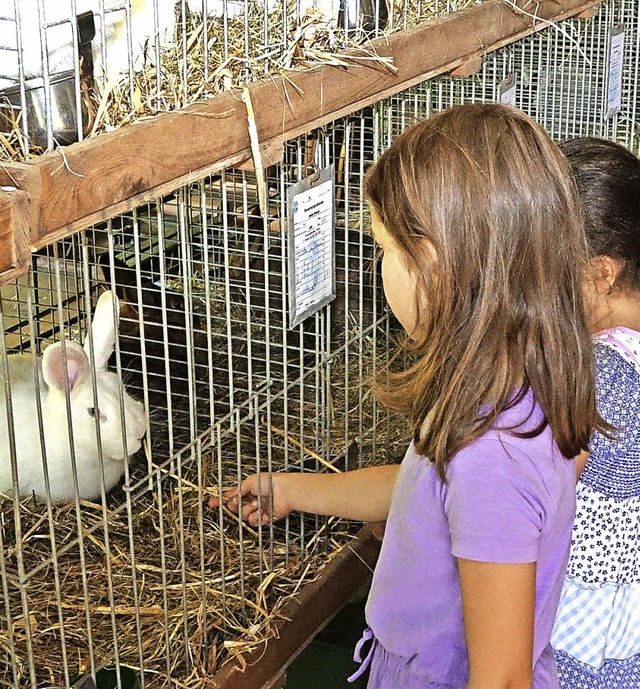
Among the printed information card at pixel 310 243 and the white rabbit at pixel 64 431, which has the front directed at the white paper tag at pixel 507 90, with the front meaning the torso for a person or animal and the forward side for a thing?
the white rabbit

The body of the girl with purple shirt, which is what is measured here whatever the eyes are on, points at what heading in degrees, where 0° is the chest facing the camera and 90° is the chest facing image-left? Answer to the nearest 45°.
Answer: approximately 90°

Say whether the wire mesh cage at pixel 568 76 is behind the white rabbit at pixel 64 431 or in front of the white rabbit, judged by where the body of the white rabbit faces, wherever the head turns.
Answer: in front

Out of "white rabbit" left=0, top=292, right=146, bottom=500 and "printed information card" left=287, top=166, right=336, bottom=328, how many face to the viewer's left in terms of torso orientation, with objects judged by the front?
0

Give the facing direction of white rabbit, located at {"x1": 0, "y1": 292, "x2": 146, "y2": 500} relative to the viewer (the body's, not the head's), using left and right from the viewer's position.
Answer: facing to the right of the viewer

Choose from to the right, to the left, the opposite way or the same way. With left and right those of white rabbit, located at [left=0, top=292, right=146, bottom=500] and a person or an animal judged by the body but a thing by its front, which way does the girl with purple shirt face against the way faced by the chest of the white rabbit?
the opposite way

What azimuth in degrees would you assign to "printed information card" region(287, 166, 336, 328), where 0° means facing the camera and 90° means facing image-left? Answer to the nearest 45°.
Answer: approximately 315°

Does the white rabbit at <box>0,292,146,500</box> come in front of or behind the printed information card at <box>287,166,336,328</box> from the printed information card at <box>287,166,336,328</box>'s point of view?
behind

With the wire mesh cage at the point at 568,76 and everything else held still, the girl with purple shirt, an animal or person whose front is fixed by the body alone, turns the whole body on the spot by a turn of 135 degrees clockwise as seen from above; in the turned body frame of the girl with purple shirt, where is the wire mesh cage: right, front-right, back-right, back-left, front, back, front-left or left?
front-left

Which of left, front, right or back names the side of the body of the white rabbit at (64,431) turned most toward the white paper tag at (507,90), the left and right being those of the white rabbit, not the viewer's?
front

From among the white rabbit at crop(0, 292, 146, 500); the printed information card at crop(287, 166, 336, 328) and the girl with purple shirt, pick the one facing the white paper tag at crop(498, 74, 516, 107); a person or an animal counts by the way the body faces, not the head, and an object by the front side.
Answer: the white rabbit

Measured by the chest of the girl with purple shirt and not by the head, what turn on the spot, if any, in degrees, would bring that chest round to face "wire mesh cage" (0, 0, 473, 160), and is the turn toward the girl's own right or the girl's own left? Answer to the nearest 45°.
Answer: approximately 45° to the girl's own right

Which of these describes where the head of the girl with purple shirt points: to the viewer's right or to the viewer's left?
to the viewer's left

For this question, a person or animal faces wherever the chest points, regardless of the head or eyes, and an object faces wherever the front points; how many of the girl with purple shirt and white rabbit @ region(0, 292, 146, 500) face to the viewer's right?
1

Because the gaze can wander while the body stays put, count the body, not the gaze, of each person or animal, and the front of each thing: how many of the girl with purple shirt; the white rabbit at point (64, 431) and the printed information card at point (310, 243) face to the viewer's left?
1
